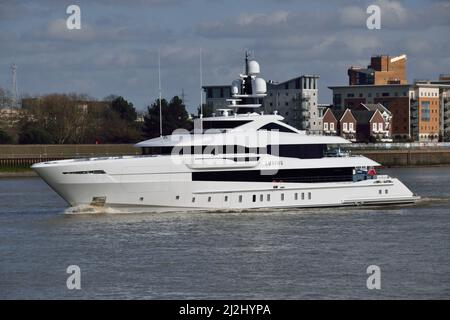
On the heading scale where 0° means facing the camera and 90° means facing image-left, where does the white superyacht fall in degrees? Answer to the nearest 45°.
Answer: approximately 90°
